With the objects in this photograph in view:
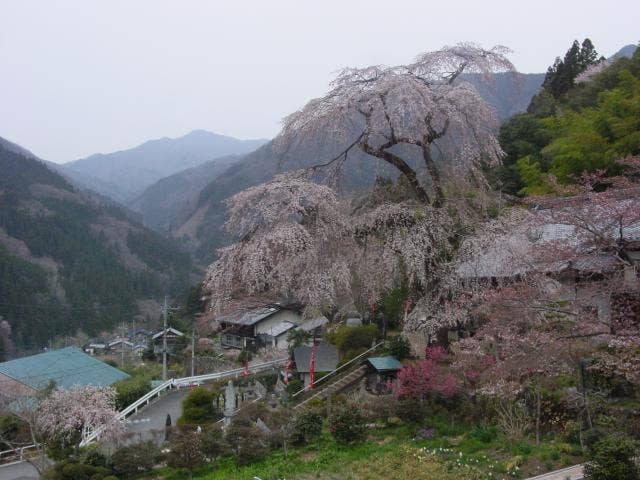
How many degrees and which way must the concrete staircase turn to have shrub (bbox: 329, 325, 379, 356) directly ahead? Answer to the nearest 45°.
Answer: approximately 90° to its right

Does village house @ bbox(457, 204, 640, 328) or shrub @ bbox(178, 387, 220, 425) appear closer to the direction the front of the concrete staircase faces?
the shrub

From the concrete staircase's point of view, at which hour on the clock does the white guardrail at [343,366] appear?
The white guardrail is roughly at 3 o'clock from the concrete staircase.

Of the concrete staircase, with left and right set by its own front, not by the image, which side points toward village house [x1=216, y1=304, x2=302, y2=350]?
right

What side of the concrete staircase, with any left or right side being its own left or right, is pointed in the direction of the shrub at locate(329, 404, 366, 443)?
left

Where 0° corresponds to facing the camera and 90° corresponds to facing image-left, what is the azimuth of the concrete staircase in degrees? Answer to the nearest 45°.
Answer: approximately 90°

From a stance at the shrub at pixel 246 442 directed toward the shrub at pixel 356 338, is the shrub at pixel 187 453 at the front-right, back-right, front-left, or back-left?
back-left

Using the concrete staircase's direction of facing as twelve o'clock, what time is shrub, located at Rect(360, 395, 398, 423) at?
The shrub is roughly at 9 o'clock from the concrete staircase.

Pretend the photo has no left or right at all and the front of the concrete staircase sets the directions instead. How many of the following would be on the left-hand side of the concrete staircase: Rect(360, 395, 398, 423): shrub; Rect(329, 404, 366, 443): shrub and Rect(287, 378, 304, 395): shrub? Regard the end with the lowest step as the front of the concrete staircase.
2

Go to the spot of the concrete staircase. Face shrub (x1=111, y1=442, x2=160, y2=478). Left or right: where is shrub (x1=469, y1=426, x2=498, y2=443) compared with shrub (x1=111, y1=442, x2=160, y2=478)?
left
